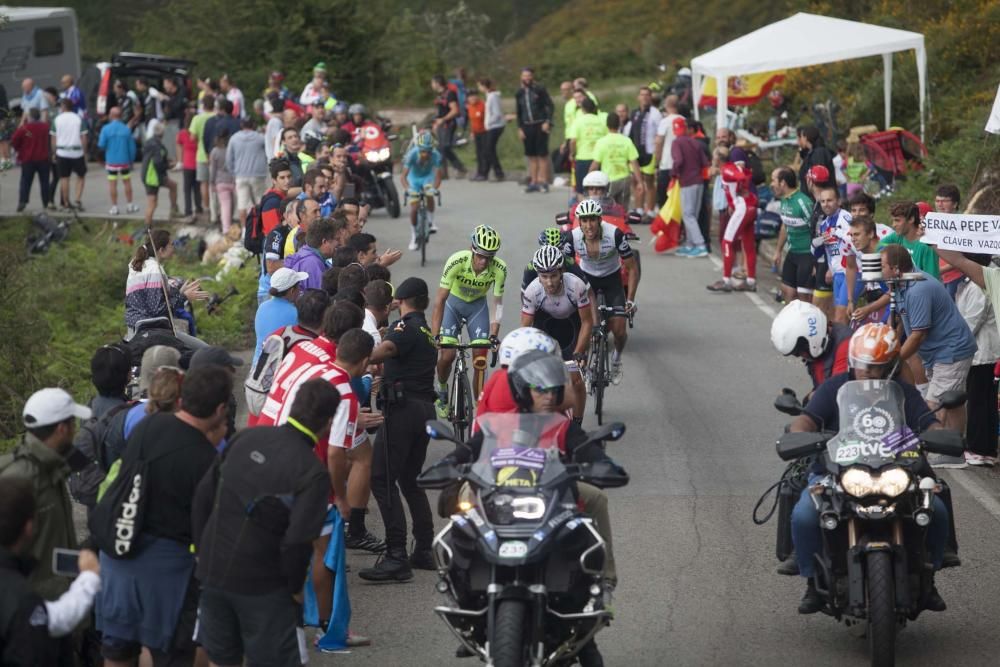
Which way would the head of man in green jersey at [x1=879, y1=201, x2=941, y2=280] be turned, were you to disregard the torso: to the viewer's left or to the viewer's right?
to the viewer's left

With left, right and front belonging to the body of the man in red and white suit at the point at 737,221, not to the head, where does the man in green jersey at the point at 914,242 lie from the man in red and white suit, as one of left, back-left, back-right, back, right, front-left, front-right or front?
left

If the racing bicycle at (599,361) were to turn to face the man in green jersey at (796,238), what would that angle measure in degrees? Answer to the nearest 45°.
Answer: approximately 135° to its left

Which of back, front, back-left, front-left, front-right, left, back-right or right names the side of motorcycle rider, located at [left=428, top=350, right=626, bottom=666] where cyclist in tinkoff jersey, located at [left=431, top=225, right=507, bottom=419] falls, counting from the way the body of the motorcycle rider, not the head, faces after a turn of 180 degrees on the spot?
front

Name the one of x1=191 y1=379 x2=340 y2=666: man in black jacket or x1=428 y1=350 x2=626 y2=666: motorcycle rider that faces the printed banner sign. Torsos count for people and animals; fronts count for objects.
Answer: the man in black jacket

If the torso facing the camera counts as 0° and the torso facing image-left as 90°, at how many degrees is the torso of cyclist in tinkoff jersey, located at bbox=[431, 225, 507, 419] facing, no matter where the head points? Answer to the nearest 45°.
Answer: approximately 0°

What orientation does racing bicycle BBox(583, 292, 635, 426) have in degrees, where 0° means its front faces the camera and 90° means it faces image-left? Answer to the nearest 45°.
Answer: approximately 0°
